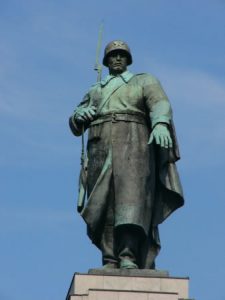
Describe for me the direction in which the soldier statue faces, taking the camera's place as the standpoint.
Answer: facing the viewer
